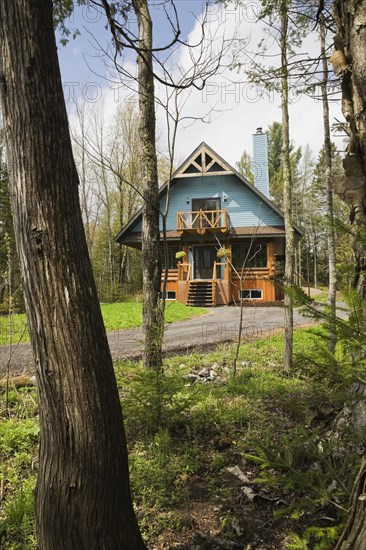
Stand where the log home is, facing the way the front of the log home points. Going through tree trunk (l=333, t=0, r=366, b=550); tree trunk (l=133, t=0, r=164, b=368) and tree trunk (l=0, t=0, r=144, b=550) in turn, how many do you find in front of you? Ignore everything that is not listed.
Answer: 3

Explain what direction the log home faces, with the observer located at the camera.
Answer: facing the viewer

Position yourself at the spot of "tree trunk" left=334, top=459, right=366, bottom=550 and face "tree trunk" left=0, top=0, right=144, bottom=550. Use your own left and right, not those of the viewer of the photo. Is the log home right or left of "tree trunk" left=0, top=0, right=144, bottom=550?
right

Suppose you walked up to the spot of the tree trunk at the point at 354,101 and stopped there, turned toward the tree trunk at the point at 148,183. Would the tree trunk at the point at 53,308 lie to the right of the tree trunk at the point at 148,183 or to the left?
left

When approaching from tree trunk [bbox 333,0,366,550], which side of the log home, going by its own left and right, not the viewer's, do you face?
front

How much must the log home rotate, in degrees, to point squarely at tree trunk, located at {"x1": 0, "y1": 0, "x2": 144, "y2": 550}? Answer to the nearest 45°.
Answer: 0° — it already faces it

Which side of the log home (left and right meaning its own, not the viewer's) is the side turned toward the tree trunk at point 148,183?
front

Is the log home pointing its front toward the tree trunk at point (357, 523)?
yes
